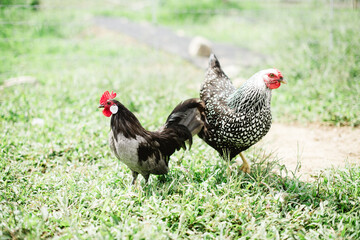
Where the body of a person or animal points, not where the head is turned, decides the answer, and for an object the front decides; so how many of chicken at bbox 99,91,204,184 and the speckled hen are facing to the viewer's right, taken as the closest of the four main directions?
1

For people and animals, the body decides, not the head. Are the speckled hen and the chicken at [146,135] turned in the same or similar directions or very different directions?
very different directions

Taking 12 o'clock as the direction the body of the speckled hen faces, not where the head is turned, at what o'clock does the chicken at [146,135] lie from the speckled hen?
The chicken is roughly at 5 o'clock from the speckled hen.

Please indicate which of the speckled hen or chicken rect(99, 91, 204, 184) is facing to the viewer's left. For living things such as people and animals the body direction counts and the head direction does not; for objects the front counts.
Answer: the chicken

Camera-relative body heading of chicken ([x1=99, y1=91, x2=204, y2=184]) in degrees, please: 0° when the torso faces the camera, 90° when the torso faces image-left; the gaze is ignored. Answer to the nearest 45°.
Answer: approximately 90°

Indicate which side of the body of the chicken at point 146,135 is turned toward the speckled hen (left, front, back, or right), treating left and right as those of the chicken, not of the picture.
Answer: back

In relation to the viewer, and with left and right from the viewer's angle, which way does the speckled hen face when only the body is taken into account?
facing to the right of the viewer
